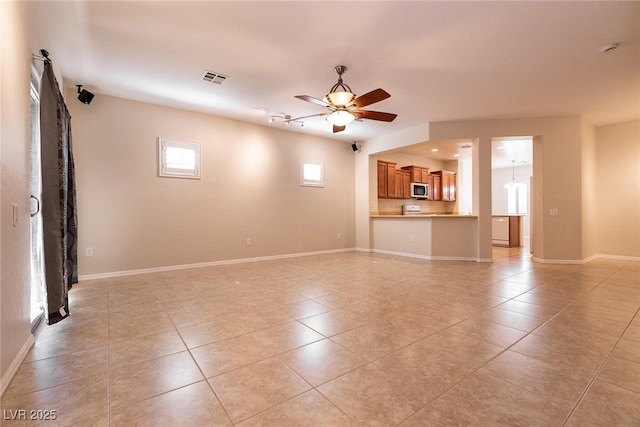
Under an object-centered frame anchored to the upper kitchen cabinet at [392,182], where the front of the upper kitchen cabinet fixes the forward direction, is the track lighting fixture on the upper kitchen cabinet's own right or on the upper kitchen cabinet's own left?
on the upper kitchen cabinet's own right

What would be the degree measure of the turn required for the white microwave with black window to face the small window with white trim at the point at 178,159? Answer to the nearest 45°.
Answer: approximately 45° to its right

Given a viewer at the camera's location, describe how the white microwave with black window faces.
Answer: facing the viewer

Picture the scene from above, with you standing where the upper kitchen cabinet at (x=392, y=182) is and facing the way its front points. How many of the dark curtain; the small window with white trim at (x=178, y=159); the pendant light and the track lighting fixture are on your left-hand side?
1

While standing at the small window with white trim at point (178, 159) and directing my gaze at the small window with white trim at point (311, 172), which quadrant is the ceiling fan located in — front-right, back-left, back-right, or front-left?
front-right

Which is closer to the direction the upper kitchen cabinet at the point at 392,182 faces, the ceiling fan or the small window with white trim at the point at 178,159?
the ceiling fan

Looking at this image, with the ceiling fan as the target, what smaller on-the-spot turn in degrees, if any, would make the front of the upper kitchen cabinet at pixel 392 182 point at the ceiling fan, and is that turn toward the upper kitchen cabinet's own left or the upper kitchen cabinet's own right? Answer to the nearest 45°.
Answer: approximately 45° to the upper kitchen cabinet's own right

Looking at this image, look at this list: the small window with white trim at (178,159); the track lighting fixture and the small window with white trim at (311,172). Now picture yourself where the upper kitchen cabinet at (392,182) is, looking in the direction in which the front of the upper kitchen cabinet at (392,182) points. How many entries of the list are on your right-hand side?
3

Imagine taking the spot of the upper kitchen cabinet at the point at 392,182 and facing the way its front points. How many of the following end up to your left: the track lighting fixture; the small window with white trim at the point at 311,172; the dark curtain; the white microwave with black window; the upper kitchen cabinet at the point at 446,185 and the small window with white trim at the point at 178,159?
2

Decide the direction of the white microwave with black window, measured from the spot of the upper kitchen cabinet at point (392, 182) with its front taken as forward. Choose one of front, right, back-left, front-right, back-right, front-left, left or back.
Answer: left

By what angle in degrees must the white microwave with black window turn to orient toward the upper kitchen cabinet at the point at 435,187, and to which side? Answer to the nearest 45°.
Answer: approximately 135° to its left

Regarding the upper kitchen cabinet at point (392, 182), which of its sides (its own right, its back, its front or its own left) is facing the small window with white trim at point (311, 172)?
right

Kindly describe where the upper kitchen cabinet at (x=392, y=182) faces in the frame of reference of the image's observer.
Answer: facing the viewer and to the right of the viewer

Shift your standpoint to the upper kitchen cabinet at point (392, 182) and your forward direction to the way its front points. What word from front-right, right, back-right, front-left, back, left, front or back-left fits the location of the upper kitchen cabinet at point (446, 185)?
left

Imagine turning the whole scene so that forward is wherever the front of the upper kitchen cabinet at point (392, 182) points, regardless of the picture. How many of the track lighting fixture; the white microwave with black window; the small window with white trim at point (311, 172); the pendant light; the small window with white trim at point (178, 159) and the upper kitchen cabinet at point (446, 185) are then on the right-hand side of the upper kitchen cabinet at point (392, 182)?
3

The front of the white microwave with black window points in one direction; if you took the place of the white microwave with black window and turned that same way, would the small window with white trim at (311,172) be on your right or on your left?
on your right

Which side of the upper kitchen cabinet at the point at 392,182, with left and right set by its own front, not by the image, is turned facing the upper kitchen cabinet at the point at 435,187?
left
